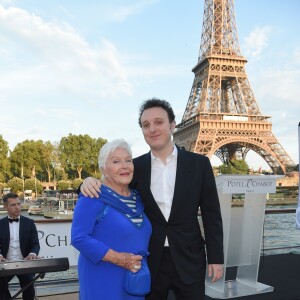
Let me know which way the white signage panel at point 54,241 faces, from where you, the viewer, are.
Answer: facing the viewer

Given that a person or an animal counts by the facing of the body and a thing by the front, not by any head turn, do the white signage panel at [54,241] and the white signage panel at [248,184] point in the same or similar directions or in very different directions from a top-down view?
same or similar directions

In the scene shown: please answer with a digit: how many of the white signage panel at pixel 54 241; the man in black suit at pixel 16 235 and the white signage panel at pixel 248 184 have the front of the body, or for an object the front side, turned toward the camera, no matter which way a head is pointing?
3

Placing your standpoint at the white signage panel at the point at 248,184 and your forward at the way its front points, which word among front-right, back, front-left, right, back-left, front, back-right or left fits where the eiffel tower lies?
back

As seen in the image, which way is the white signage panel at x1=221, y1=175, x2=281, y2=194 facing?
toward the camera

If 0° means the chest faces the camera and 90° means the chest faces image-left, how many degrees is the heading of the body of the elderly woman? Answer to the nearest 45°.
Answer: approximately 315°

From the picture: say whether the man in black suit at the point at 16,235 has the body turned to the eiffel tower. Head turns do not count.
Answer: no

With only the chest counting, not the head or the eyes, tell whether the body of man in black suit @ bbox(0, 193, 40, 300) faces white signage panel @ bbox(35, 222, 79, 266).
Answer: no

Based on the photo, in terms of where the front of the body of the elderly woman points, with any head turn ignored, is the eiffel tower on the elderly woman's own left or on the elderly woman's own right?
on the elderly woman's own left

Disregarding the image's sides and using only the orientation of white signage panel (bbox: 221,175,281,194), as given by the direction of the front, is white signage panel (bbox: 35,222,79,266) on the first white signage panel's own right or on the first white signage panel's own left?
on the first white signage panel's own right

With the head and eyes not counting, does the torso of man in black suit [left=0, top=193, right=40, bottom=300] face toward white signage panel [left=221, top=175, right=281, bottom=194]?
no

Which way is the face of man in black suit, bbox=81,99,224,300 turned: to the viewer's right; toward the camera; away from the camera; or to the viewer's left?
toward the camera

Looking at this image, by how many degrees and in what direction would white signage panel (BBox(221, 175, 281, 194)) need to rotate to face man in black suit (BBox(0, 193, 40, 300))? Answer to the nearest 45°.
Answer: approximately 90° to its right

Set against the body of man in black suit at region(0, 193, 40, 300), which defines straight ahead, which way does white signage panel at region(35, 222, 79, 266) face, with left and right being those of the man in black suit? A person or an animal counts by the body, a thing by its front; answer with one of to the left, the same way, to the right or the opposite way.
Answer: the same way

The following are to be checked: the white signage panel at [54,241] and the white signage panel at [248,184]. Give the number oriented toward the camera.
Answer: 2

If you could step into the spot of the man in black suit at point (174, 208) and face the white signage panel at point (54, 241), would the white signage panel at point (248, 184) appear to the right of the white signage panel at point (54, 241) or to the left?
right
